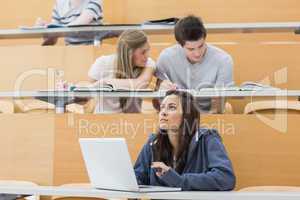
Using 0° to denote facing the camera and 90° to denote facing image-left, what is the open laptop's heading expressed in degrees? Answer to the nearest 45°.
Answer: approximately 225°

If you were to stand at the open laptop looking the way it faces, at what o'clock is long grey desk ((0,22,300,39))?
The long grey desk is roughly at 11 o'clock from the open laptop.

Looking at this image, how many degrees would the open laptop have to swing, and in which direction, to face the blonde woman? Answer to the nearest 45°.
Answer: approximately 45° to its left

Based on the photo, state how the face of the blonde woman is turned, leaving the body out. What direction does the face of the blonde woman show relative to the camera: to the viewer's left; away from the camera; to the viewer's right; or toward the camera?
to the viewer's right

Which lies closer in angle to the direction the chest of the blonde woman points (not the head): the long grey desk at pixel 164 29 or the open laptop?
the open laptop

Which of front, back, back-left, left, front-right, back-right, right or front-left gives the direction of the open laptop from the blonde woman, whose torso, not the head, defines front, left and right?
front-right

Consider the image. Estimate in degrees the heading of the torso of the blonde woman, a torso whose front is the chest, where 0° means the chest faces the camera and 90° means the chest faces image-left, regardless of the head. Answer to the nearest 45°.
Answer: approximately 315°

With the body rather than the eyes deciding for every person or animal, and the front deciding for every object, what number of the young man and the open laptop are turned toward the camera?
1

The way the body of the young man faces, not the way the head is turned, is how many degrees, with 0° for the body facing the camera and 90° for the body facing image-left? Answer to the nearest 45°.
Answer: approximately 0°
